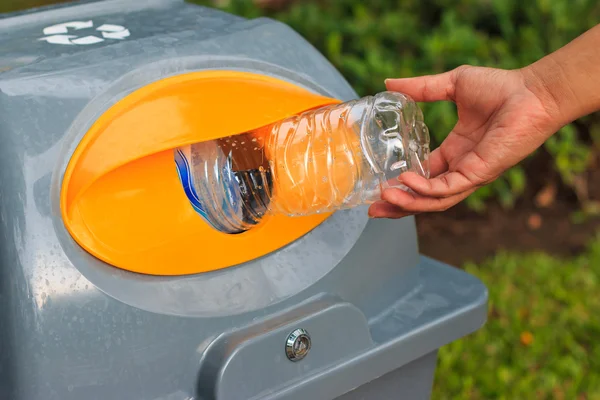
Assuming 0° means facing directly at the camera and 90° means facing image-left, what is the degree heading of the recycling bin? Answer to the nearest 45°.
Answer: approximately 315°
